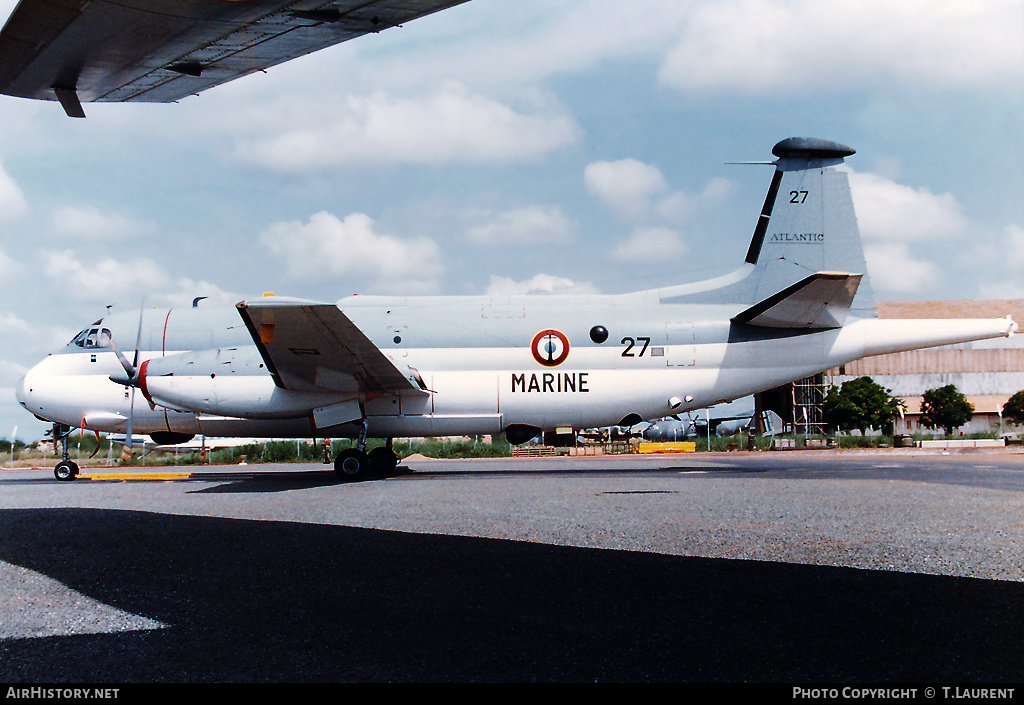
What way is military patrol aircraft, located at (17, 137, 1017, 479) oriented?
to the viewer's left
